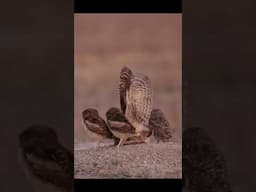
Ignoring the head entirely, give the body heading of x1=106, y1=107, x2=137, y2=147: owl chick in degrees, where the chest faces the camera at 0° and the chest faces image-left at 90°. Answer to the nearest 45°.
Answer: approximately 90°

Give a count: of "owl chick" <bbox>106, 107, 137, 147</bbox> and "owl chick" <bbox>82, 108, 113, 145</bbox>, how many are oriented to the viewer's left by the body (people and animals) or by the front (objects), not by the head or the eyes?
2

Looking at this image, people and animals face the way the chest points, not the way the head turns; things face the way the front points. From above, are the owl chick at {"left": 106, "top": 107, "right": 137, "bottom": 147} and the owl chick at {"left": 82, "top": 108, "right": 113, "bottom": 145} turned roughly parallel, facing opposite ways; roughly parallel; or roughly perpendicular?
roughly parallel

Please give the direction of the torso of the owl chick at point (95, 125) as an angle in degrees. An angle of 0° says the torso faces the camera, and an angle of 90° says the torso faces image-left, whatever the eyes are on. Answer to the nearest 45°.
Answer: approximately 90°
